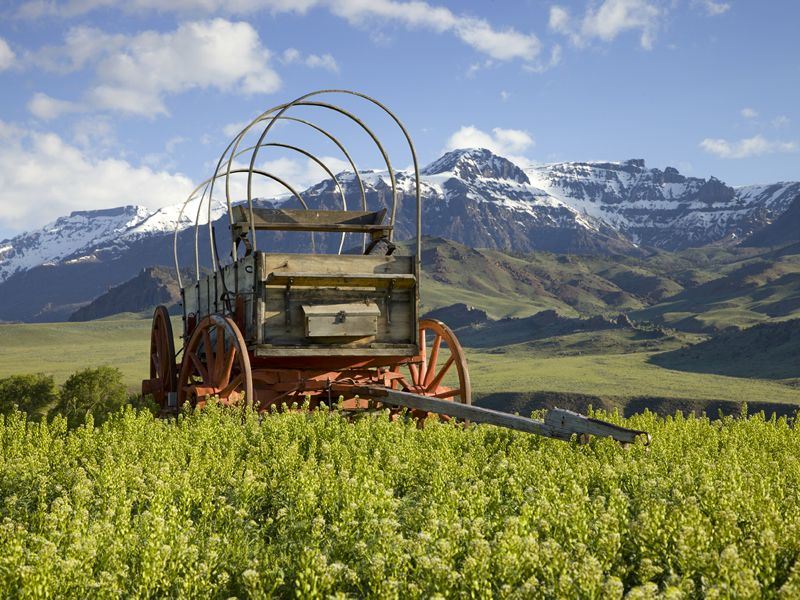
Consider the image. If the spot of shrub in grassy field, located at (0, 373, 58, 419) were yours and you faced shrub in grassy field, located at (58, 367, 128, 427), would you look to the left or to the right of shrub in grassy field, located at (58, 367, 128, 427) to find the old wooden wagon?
right

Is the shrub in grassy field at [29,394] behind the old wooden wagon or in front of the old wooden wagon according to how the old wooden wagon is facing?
behind

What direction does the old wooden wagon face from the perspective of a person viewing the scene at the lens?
facing the viewer and to the right of the viewer

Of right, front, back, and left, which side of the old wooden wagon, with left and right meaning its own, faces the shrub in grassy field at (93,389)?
back
